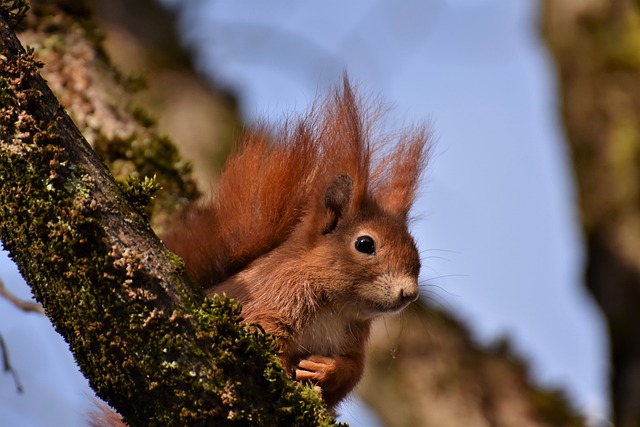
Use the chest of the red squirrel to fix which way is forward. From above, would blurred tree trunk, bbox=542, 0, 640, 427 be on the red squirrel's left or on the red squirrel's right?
on the red squirrel's left

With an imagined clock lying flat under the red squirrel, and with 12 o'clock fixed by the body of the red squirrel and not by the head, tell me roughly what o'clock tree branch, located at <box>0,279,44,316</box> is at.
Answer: The tree branch is roughly at 5 o'clock from the red squirrel.

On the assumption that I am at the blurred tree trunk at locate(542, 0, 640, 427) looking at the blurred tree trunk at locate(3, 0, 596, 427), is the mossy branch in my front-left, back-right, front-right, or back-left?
front-left

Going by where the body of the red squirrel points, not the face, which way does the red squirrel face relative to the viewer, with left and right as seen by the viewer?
facing the viewer and to the right of the viewer

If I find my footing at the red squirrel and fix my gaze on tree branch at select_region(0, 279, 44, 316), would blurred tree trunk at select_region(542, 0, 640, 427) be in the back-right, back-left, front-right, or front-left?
back-right
